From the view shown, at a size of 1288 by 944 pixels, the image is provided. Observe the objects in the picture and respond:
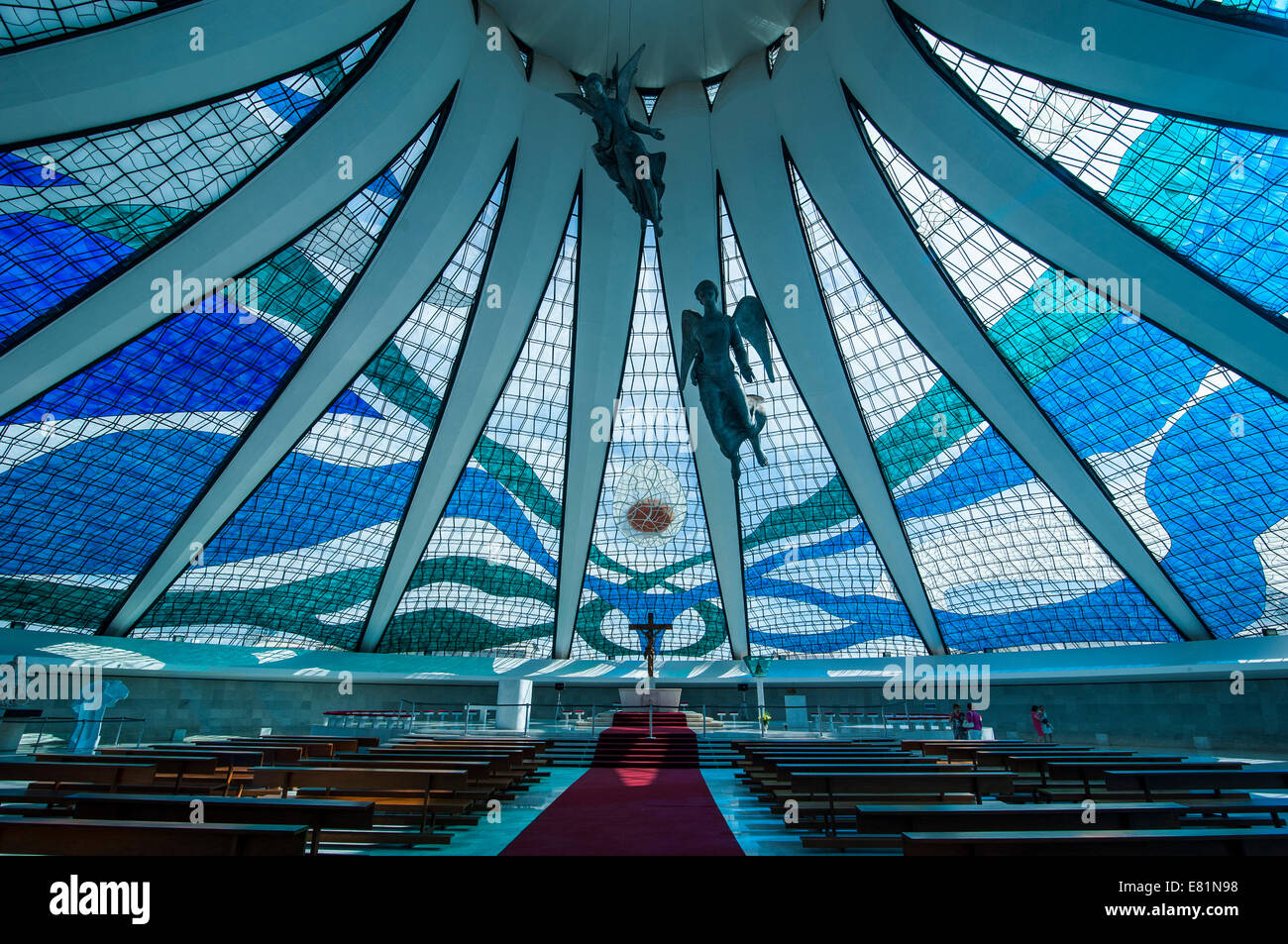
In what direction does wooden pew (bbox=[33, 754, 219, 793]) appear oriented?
away from the camera

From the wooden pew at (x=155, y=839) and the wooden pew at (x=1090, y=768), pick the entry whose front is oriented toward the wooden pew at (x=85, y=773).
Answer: the wooden pew at (x=155, y=839)

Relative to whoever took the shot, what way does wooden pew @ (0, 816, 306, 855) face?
facing away from the viewer

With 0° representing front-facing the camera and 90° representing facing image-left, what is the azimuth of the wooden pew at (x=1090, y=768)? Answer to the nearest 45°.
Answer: approximately 180°

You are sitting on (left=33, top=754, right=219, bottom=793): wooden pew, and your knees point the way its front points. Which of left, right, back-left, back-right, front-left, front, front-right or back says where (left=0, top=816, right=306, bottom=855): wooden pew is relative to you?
back

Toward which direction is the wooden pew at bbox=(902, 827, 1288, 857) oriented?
away from the camera

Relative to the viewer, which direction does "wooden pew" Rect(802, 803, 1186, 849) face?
away from the camera

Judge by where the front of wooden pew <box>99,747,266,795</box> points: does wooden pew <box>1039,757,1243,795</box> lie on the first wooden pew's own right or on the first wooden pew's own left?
on the first wooden pew's own right

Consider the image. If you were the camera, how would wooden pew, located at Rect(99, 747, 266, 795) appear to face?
facing away from the viewer

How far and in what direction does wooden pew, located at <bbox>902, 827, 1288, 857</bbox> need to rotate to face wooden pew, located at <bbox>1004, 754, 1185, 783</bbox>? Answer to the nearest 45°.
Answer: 0° — it already faces it
